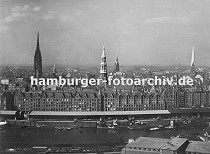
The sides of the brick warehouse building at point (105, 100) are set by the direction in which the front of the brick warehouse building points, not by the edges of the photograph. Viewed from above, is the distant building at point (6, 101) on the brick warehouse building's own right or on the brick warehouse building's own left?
on the brick warehouse building's own right

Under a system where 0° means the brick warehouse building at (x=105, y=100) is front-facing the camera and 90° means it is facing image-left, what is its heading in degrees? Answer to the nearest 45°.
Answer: approximately 0°
